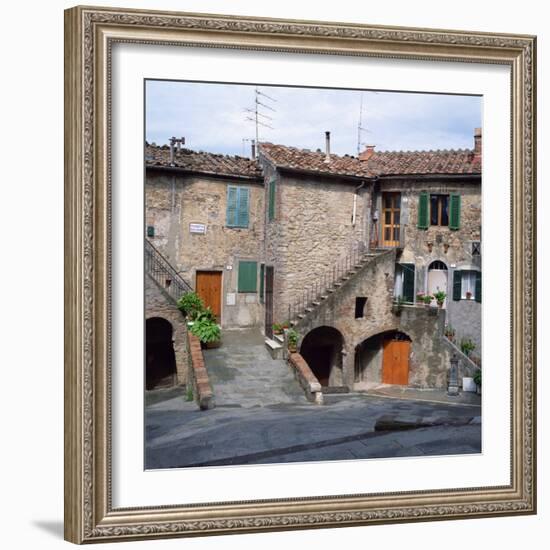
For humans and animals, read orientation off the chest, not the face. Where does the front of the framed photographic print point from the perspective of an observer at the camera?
facing the viewer and to the right of the viewer
